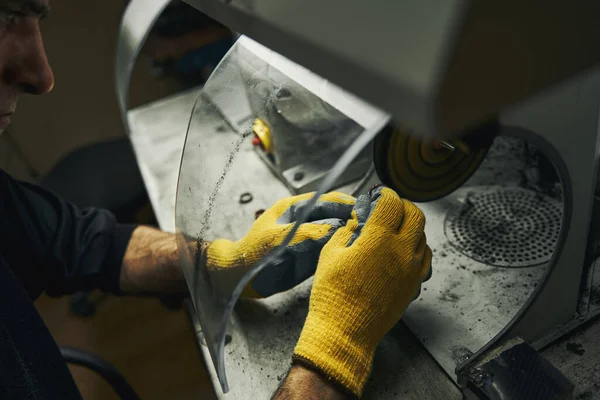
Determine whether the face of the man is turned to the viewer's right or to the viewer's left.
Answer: to the viewer's right

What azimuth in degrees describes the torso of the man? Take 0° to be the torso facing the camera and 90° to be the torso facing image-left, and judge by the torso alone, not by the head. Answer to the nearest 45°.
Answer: approximately 270°
